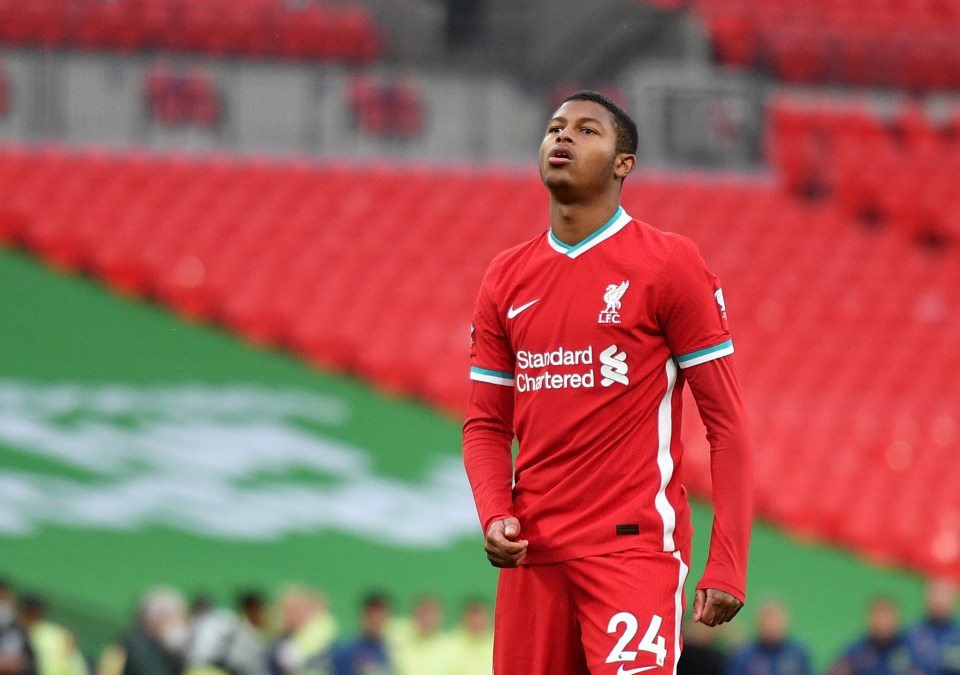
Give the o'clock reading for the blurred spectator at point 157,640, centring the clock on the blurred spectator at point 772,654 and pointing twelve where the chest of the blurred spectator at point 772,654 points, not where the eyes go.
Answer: the blurred spectator at point 157,640 is roughly at 2 o'clock from the blurred spectator at point 772,654.

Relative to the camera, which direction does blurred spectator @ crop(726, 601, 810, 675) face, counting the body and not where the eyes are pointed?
toward the camera

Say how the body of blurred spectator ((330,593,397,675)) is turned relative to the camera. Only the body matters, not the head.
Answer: toward the camera

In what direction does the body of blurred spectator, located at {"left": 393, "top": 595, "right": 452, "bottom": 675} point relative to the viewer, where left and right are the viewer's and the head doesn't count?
facing the viewer

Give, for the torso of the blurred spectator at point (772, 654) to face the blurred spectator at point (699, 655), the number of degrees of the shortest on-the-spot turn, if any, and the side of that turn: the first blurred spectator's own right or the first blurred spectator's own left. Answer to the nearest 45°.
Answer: approximately 45° to the first blurred spectator's own right

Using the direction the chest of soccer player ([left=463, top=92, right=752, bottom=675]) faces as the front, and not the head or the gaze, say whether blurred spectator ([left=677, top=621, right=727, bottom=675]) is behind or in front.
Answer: behind

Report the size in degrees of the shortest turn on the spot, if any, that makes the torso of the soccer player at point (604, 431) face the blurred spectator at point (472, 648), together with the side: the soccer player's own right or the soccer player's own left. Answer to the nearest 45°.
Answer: approximately 135° to the soccer player's own right

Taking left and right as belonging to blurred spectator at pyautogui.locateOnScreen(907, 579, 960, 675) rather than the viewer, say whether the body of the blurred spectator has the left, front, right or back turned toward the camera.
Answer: front

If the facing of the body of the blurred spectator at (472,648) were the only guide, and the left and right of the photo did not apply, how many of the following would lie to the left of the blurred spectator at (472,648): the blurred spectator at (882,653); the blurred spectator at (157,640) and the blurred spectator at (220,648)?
1
